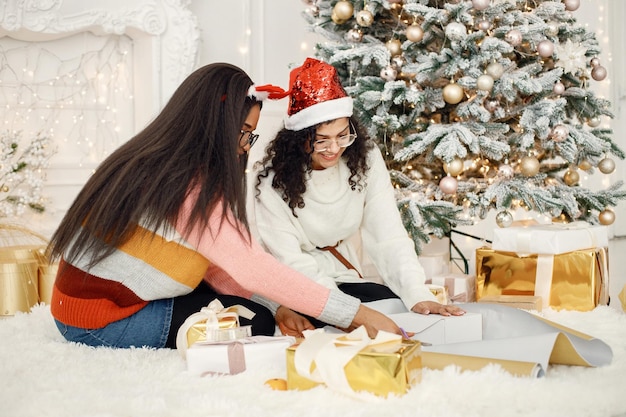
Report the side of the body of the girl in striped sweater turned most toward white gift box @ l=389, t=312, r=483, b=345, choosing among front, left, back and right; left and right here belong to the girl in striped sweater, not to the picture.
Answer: front

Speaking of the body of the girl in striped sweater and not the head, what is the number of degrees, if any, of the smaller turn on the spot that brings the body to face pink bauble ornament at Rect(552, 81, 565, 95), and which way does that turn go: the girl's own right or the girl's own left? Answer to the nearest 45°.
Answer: approximately 45° to the girl's own left

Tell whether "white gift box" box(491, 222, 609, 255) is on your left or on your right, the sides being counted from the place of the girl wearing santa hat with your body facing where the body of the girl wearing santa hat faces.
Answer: on your left

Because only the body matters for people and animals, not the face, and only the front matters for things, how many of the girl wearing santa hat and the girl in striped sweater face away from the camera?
0

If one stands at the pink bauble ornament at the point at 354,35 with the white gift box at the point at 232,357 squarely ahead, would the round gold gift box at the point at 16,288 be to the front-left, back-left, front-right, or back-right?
front-right

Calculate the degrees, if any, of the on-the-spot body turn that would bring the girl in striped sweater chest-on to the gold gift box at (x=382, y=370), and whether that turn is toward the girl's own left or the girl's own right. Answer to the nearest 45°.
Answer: approximately 45° to the girl's own right

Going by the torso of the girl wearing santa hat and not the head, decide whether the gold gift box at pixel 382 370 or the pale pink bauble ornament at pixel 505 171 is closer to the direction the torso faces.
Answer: the gold gift box

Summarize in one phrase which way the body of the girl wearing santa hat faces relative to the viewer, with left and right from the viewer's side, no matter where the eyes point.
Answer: facing the viewer and to the right of the viewer

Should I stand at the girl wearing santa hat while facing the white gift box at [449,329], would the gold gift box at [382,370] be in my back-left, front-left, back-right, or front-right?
front-right

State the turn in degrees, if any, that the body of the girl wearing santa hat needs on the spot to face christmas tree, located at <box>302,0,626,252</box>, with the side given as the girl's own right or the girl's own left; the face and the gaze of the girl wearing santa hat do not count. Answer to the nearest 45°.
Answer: approximately 90° to the girl's own left

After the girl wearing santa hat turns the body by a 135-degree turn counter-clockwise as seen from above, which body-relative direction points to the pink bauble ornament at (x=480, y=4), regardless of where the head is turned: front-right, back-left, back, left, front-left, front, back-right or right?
front-right

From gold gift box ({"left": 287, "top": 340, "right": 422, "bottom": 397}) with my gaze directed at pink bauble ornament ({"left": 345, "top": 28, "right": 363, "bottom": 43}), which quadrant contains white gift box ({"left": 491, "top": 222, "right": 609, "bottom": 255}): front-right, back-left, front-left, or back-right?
front-right

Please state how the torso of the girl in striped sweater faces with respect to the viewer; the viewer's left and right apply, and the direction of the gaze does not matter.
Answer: facing to the right of the viewer

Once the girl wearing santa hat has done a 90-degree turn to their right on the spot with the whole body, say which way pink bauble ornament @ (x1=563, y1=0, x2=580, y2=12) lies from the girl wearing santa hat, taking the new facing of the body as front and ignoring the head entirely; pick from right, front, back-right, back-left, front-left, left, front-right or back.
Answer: back

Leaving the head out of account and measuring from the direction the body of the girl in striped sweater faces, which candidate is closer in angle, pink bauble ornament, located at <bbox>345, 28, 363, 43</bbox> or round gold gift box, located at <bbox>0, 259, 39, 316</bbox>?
the pink bauble ornament

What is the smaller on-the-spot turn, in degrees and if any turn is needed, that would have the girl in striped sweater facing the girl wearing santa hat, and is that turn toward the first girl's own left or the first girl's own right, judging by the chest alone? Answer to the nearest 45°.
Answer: approximately 45° to the first girl's own left
